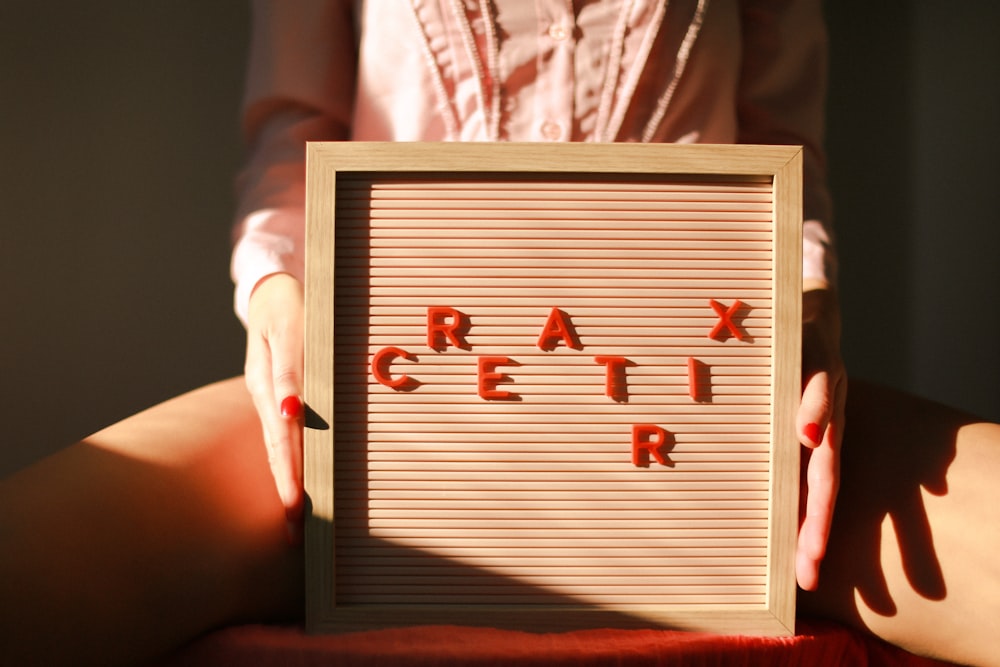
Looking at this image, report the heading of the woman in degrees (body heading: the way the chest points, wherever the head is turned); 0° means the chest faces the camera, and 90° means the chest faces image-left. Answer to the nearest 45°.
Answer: approximately 0°
